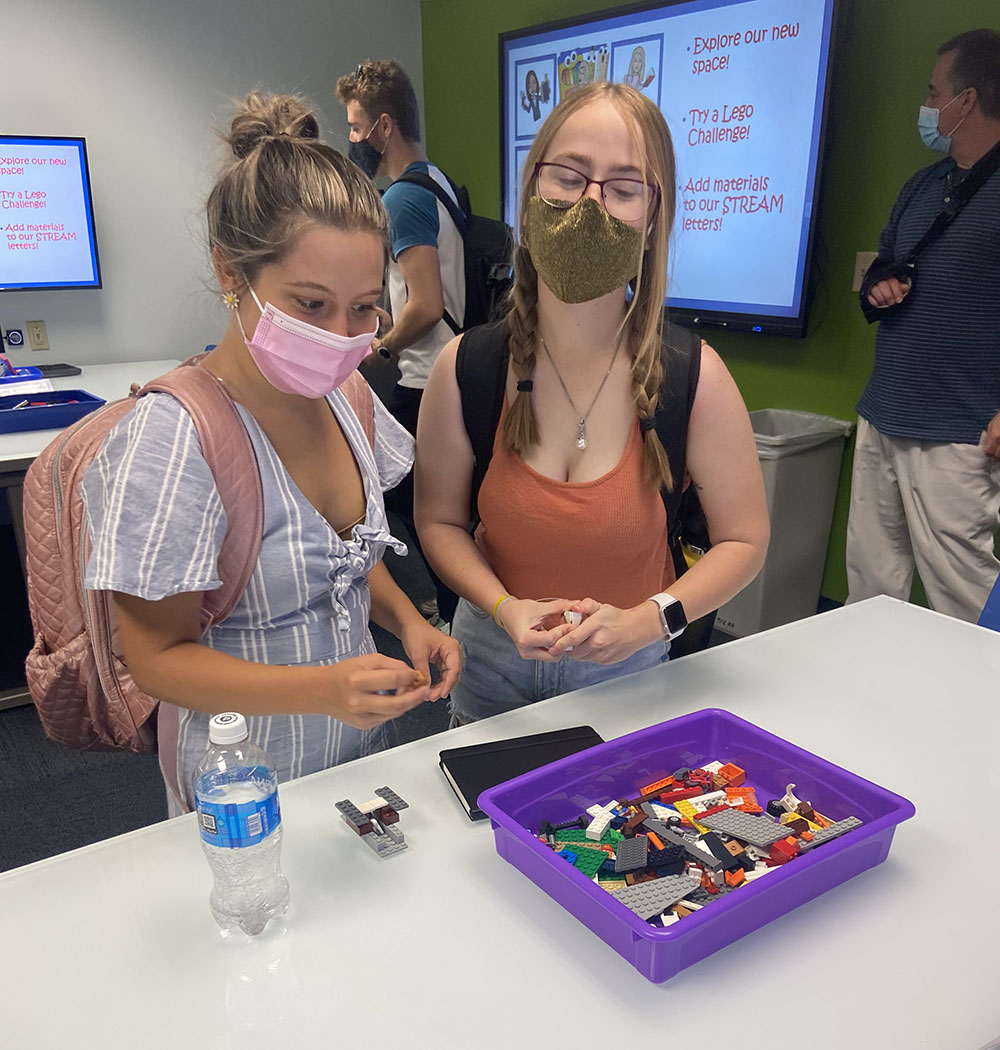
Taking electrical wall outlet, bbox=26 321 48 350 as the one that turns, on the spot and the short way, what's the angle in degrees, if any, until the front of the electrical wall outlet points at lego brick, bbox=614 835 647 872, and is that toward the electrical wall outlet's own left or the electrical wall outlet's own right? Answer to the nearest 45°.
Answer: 0° — it already faces it

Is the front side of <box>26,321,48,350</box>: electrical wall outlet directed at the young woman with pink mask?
yes

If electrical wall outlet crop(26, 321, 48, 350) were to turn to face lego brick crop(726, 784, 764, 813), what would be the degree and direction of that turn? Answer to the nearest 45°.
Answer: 0° — it already faces it

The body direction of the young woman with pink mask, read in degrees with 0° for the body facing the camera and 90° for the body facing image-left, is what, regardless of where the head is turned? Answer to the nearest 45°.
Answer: approximately 315°

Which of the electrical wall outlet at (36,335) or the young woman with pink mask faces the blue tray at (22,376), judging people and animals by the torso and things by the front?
the electrical wall outlet

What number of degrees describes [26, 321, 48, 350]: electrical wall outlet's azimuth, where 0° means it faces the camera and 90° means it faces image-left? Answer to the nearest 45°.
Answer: approximately 0°

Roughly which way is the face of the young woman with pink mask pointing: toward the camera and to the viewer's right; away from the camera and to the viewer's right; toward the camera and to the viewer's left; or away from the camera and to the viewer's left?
toward the camera and to the viewer's right
